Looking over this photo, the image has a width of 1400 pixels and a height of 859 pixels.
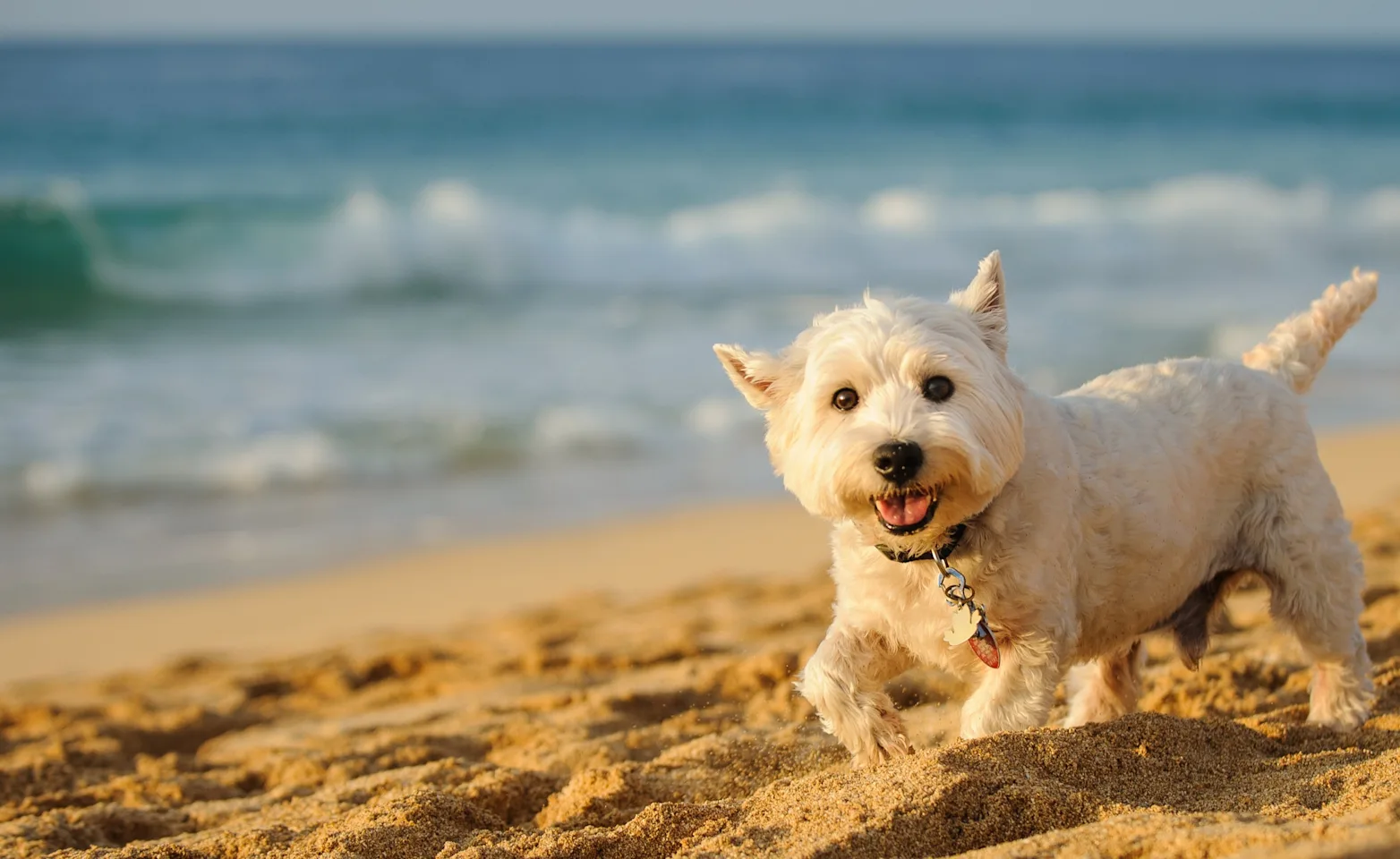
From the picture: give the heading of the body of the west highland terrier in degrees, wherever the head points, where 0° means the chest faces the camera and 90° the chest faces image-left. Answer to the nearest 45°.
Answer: approximately 45°
